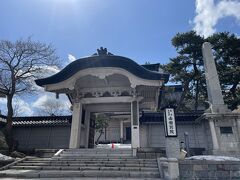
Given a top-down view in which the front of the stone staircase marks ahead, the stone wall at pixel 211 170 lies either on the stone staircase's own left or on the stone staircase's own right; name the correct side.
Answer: on the stone staircase's own left

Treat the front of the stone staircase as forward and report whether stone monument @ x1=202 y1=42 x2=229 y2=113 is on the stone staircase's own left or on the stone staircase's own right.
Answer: on the stone staircase's own left

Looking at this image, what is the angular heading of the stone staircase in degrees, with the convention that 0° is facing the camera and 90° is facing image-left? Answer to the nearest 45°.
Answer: approximately 0°

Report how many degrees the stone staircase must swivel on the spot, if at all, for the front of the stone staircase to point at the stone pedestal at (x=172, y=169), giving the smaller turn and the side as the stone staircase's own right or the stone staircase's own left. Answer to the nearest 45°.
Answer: approximately 45° to the stone staircase's own left

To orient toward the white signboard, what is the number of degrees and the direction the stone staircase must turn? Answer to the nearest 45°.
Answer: approximately 90° to its left

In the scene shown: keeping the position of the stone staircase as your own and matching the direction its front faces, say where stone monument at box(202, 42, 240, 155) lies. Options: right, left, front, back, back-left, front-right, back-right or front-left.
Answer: left

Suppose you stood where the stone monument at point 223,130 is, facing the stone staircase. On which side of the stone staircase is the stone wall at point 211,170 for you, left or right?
left

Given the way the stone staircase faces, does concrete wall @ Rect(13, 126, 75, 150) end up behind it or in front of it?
behind

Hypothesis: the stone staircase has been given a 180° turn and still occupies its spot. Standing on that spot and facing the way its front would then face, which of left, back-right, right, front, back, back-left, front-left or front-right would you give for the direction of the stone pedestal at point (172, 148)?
right
